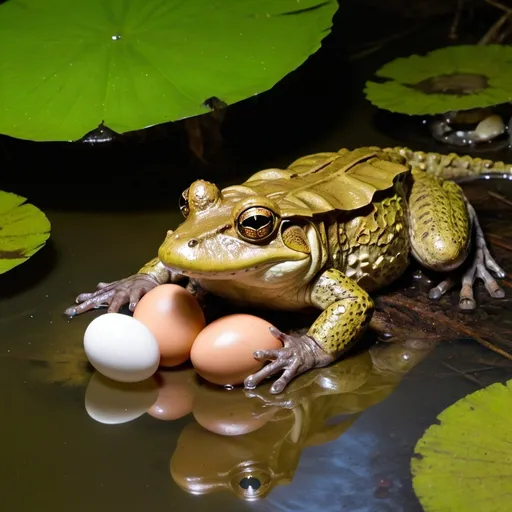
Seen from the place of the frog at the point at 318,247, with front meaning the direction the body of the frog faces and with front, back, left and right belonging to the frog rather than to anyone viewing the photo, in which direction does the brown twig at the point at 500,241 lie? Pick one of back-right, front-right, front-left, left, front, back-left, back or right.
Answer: back

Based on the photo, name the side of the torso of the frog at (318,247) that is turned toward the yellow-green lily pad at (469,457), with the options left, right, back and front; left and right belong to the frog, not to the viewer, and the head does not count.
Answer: left

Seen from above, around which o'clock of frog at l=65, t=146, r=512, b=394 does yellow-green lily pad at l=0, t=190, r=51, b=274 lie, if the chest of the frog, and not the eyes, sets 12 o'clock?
The yellow-green lily pad is roughly at 2 o'clock from the frog.

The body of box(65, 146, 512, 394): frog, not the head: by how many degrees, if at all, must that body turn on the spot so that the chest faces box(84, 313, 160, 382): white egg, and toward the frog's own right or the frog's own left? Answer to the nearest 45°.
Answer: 0° — it already faces it

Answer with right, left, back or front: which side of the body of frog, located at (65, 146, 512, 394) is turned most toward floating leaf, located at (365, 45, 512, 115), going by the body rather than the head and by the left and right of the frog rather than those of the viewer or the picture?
back

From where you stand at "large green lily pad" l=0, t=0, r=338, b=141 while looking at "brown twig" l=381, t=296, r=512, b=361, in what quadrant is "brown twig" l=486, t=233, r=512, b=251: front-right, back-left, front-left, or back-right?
front-left

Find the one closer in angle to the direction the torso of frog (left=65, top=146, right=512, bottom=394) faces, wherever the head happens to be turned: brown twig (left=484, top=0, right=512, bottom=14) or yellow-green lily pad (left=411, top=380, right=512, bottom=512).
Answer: the yellow-green lily pad

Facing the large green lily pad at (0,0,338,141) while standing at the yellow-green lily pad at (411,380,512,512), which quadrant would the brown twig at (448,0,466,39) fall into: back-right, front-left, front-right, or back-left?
front-right

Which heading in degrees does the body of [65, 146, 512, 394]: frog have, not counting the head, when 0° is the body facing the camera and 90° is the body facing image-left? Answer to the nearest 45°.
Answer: approximately 45°

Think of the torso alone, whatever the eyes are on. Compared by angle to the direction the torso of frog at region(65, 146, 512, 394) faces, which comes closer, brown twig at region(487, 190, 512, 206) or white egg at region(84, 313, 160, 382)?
the white egg

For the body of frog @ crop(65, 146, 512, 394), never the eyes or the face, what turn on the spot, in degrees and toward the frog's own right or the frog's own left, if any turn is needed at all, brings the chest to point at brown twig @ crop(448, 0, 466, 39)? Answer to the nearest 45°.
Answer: approximately 135° to the frog's own right
